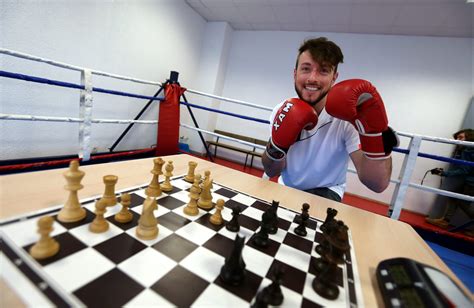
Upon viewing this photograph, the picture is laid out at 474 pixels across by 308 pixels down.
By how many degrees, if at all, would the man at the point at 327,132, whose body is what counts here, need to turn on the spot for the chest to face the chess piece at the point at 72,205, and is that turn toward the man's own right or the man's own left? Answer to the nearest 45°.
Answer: approximately 45° to the man's own right

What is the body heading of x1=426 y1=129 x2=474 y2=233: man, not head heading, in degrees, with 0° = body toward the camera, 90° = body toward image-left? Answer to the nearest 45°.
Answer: approximately 90°

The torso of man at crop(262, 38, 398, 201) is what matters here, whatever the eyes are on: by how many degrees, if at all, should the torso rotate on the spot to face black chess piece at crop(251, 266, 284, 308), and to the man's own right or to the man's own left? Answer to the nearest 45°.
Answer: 0° — they already face it

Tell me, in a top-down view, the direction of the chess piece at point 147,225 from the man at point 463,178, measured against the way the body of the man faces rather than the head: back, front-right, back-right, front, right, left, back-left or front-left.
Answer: left

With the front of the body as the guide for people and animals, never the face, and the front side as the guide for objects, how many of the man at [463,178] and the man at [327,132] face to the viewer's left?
1

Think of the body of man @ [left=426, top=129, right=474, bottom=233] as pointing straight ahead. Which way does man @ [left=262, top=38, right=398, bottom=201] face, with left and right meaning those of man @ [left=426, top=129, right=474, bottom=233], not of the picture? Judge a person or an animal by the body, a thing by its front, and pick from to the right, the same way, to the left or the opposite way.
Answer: to the left

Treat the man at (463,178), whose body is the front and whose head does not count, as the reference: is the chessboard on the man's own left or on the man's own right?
on the man's own left
